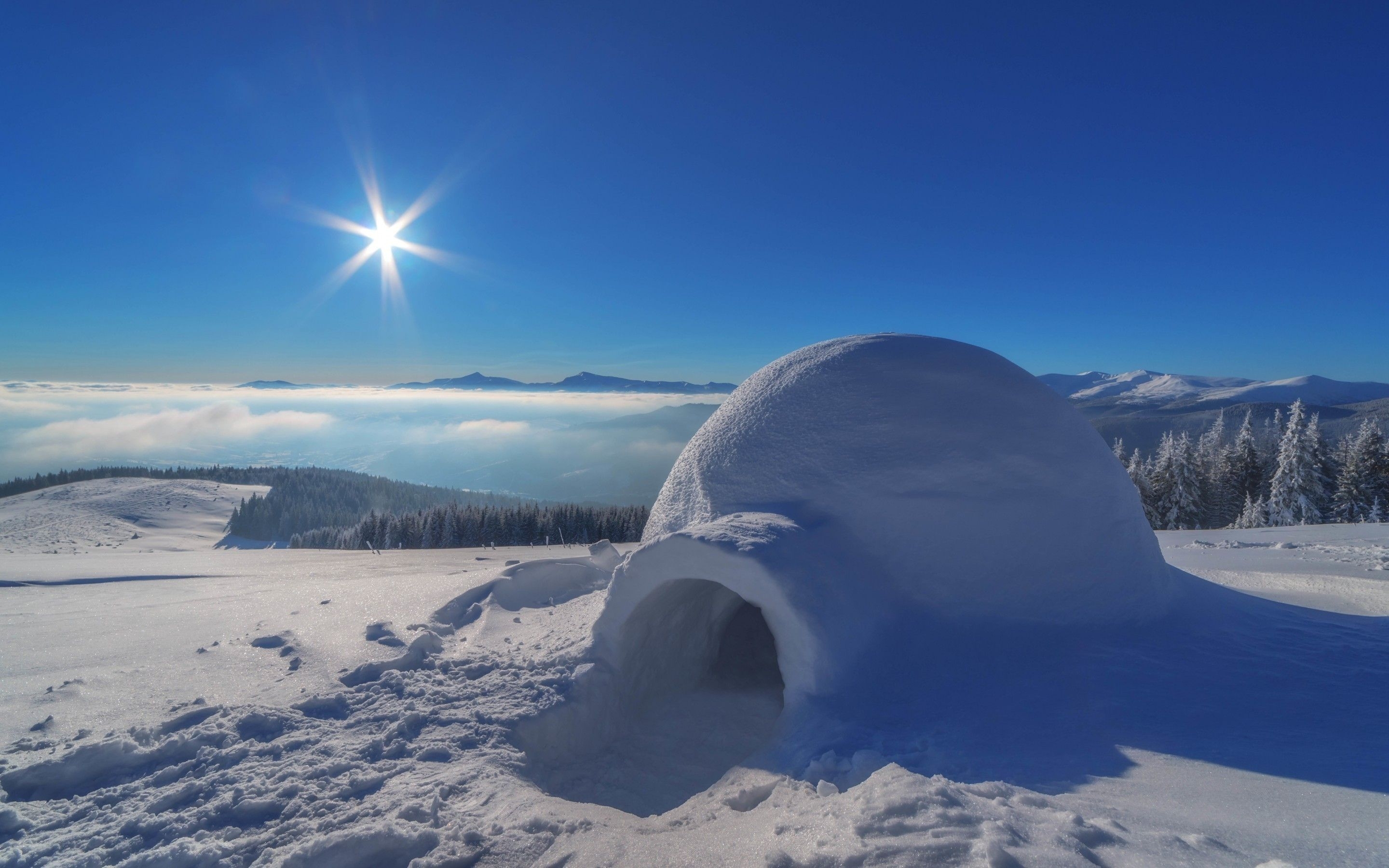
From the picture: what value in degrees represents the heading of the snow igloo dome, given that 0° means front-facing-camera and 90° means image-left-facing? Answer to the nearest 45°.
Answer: approximately 45°

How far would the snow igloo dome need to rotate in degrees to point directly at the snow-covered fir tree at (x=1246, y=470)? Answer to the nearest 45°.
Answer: approximately 180°

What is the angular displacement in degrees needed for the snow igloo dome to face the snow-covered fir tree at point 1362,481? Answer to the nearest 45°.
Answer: approximately 180°

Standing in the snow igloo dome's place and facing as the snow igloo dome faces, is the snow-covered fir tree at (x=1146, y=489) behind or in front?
behind

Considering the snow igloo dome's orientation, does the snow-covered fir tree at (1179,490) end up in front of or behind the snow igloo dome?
behind

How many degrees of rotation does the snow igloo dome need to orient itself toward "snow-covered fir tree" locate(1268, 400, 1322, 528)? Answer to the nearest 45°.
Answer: approximately 180°

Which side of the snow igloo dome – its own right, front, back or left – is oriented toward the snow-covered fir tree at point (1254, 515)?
back
